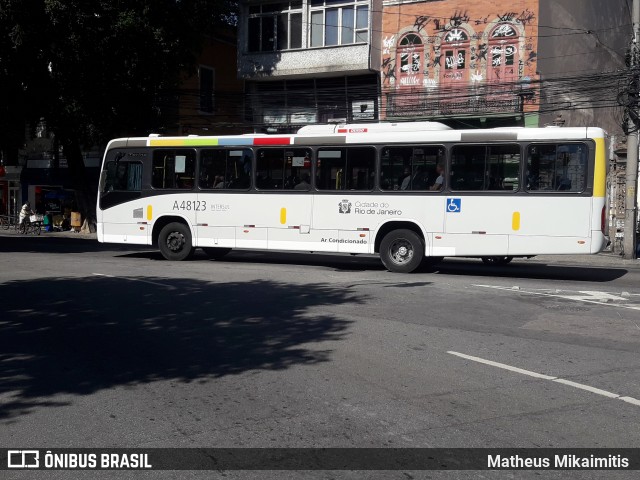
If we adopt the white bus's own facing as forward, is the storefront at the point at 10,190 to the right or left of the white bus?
on its right

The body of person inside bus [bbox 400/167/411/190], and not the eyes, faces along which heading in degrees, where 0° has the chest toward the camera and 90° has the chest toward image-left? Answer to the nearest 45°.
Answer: approximately 90°

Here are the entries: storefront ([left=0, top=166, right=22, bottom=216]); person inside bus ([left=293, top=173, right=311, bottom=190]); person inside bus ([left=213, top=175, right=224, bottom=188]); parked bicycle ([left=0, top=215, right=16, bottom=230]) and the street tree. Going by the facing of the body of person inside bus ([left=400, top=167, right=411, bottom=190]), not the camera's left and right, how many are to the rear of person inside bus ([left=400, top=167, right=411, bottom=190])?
0

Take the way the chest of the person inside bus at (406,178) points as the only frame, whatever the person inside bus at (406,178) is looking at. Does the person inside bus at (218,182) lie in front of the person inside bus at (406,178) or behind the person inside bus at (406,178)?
in front

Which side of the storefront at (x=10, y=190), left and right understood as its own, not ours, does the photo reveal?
front

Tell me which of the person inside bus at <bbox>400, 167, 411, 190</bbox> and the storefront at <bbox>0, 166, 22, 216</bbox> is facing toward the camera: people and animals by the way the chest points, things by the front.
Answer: the storefront

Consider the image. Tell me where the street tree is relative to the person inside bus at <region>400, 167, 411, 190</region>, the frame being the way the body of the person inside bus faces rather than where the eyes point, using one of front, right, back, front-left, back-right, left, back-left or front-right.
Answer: front-right

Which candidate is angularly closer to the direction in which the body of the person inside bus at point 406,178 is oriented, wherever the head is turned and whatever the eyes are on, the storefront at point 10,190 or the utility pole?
the storefront

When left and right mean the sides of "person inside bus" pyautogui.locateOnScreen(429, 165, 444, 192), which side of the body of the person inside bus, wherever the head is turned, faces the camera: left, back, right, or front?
left

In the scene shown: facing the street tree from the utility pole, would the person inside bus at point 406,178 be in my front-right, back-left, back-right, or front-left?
front-left

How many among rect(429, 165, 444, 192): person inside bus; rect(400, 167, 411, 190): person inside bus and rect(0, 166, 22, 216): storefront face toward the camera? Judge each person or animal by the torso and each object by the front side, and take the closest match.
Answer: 1

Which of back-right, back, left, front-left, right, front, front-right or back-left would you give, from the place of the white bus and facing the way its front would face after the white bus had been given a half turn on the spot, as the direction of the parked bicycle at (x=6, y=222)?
back-left

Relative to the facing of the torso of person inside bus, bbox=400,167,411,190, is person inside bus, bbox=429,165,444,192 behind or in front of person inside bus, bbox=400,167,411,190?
behind

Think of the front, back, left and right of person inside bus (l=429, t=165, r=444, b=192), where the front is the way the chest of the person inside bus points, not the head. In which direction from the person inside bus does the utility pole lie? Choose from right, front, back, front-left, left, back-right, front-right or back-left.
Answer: back-right

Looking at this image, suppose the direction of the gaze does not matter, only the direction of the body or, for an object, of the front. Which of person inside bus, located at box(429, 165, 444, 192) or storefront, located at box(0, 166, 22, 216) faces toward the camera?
the storefront

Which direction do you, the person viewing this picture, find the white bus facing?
facing to the left of the viewer

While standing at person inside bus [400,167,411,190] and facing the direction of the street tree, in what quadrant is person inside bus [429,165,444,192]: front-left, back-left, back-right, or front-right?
back-right

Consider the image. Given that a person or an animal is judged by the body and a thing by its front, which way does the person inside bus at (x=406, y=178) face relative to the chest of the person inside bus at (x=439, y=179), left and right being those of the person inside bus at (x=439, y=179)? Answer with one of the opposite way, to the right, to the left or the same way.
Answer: the same way
